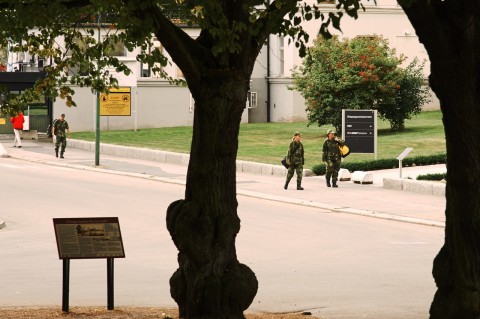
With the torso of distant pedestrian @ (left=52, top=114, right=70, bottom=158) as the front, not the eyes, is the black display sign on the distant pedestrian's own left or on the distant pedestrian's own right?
on the distant pedestrian's own left

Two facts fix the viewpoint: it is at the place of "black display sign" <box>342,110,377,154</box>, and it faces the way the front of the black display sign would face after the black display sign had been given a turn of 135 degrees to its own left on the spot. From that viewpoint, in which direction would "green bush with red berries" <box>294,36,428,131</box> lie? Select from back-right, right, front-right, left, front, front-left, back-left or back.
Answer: front-left

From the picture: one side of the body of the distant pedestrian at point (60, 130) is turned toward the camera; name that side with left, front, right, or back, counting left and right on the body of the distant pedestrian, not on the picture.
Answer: front

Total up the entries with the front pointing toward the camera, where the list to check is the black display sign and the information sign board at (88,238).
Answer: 2

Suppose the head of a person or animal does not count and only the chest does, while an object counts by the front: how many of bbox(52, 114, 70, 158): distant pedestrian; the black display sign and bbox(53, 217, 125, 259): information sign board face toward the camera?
3

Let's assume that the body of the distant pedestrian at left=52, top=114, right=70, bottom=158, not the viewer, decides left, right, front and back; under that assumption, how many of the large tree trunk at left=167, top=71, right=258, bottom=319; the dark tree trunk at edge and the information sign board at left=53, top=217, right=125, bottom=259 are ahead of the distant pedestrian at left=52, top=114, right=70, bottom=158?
3

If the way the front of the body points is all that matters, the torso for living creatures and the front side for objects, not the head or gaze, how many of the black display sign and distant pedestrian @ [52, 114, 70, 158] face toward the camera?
2

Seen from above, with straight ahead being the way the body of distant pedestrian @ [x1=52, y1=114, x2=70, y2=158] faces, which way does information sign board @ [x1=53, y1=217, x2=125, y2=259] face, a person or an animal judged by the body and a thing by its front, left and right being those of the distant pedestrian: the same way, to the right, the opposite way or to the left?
the same way

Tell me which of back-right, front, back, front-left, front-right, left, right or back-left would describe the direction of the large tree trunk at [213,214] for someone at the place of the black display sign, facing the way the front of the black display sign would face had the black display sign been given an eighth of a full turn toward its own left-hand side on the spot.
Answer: front-right

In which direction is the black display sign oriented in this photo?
toward the camera

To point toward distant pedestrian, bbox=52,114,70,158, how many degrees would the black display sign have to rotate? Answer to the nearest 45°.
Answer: approximately 90° to its right

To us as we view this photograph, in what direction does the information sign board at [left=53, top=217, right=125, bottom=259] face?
facing the viewer

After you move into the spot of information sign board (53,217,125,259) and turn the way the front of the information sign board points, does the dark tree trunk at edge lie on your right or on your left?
on your left
